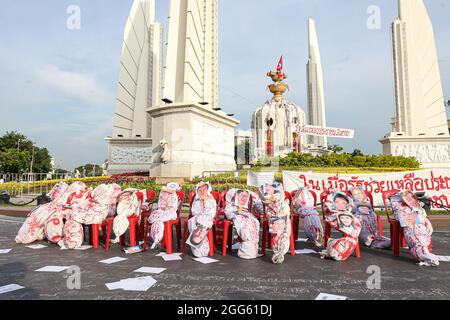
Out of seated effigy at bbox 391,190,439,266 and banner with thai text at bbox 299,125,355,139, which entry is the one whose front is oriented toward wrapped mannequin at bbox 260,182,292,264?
the banner with thai text

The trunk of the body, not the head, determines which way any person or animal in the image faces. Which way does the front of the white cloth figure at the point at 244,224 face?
toward the camera

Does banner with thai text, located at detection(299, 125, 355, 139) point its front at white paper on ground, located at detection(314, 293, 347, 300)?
yes

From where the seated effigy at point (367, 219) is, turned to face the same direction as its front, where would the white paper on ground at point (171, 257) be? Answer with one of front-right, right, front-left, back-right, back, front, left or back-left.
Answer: right

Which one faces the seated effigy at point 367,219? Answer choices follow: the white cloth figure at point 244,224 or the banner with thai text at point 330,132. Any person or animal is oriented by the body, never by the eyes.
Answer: the banner with thai text

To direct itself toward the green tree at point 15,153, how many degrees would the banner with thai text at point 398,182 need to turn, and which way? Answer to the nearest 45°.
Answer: approximately 90° to its right

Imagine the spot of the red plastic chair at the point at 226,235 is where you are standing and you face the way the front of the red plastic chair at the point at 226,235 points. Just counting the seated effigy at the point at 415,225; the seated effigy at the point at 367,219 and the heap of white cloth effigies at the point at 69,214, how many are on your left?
2

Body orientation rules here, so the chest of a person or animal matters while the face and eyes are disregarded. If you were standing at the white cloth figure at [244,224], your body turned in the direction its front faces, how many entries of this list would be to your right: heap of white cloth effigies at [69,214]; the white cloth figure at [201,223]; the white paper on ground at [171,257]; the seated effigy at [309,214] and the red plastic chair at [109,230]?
4

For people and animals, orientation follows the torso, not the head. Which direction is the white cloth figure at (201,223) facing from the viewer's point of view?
toward the camera

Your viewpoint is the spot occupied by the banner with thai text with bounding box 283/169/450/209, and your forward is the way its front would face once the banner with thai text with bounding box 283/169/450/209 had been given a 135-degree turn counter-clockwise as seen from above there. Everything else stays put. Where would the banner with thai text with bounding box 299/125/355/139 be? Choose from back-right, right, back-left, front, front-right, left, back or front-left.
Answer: left

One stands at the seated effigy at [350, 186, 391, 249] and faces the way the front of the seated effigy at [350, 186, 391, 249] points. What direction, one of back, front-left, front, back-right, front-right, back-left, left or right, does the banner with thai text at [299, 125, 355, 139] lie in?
back-left

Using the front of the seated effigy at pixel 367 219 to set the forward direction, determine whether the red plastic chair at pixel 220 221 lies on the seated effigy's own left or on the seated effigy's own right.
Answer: on the seated effigy's own right

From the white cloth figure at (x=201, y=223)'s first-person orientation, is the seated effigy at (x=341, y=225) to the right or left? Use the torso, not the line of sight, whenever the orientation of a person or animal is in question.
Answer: on its left

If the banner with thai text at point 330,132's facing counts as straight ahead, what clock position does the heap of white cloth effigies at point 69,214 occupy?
The heap of white cloth effigies is roughly at 1 o'clock from the banner with thai text.

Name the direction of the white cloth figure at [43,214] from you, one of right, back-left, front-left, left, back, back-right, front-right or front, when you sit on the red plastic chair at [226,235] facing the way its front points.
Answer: right

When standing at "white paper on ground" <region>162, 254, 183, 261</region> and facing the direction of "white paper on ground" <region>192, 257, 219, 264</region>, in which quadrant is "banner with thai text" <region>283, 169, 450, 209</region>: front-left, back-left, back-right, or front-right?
front-left

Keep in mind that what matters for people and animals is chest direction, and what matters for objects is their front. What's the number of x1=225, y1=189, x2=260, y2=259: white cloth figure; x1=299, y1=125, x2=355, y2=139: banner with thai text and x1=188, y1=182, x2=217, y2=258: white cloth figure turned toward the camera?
3
